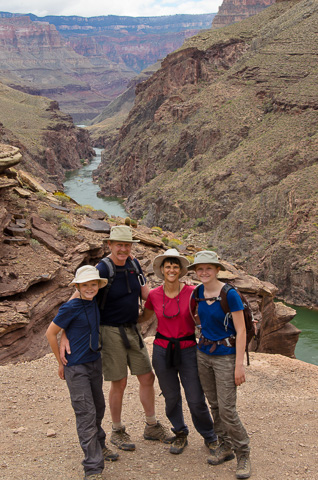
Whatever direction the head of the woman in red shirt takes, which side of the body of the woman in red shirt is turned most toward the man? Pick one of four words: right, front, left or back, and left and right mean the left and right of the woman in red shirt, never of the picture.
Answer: right

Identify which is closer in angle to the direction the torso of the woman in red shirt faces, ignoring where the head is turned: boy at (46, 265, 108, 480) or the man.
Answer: the boy

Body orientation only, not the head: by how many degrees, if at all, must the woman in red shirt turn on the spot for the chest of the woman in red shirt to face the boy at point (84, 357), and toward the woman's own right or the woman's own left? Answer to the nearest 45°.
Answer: approximately 45° to the woman's own right

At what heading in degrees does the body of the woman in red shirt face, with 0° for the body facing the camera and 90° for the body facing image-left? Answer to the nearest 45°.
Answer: approximately 0°
